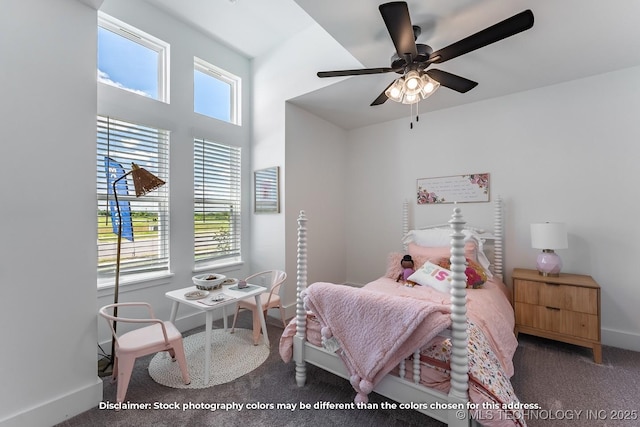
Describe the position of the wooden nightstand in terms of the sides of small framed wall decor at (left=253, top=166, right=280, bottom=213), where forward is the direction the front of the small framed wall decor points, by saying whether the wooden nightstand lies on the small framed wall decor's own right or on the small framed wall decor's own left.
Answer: on the small framed wall decor's own left

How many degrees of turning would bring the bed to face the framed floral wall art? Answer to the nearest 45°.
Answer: approximately 135° to its right

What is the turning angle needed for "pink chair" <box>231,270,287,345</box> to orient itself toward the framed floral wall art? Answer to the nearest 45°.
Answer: approximately 135° to its left

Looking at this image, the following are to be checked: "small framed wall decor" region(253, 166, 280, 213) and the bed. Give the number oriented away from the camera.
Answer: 0

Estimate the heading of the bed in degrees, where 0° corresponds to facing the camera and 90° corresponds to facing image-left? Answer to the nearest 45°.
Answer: approximately 45°

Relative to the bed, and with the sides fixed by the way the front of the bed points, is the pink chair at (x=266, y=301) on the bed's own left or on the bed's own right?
on the bed's own right

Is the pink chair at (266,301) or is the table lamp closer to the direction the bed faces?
the pink chair

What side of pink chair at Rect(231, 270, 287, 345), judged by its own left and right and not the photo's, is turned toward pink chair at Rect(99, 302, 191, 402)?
front

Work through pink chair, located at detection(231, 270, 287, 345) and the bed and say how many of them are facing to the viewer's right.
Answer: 0

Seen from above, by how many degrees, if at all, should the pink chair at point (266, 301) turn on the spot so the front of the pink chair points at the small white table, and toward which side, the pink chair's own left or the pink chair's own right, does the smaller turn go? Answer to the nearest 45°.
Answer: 0° — it already faces it

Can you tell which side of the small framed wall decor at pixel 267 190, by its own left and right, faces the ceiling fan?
left
